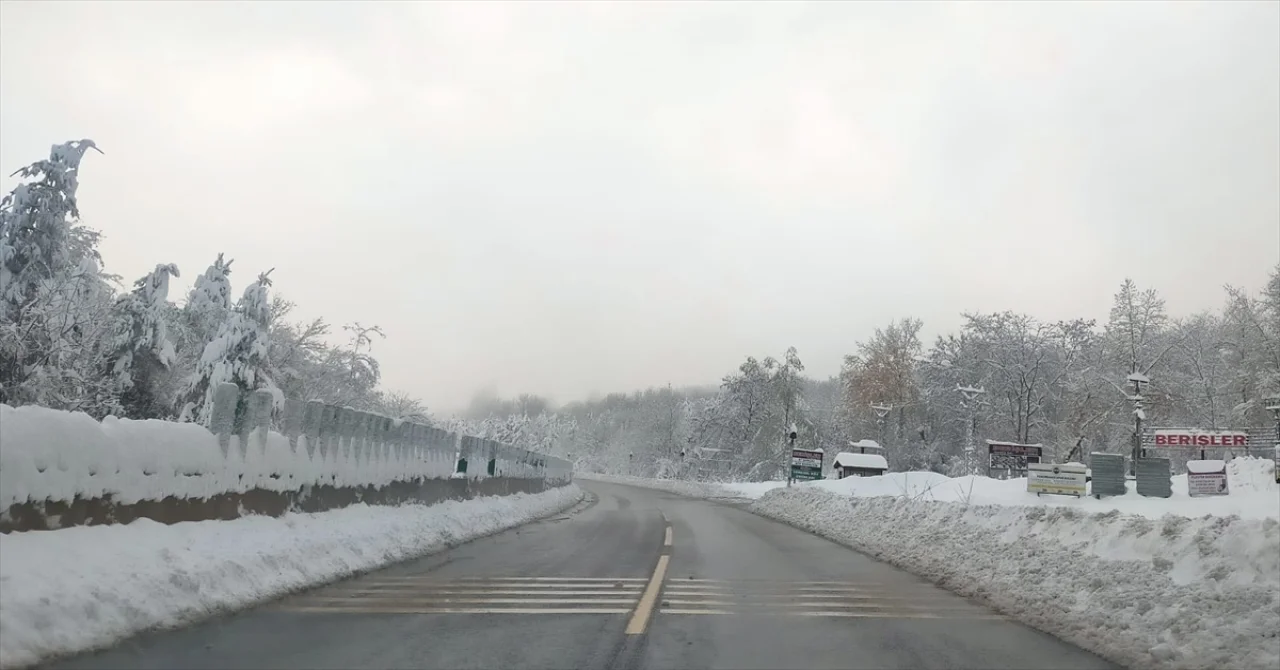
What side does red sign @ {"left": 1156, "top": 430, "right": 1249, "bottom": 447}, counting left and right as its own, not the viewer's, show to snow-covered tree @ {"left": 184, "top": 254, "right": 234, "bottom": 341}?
right

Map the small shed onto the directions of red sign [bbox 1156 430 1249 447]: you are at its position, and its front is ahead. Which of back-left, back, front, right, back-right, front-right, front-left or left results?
back-right

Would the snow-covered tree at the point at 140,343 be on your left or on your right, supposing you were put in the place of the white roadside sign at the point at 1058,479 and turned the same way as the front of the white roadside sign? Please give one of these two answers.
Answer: on your right

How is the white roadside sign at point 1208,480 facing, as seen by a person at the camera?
facing the viewer

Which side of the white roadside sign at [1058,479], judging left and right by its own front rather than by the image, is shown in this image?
front

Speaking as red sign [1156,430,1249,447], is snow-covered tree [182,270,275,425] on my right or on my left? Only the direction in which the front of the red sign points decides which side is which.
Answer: on my right

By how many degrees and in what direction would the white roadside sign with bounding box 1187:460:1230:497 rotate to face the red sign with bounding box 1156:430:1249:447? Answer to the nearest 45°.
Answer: approximately 180°

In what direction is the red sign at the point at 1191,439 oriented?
toward the camera

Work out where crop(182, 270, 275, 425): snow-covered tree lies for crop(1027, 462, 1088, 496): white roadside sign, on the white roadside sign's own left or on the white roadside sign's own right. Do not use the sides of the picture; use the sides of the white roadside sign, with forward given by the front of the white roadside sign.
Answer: on the white roadside sign's own right

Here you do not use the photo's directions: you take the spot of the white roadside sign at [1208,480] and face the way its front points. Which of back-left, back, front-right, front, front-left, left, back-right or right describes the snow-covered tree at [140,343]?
right
